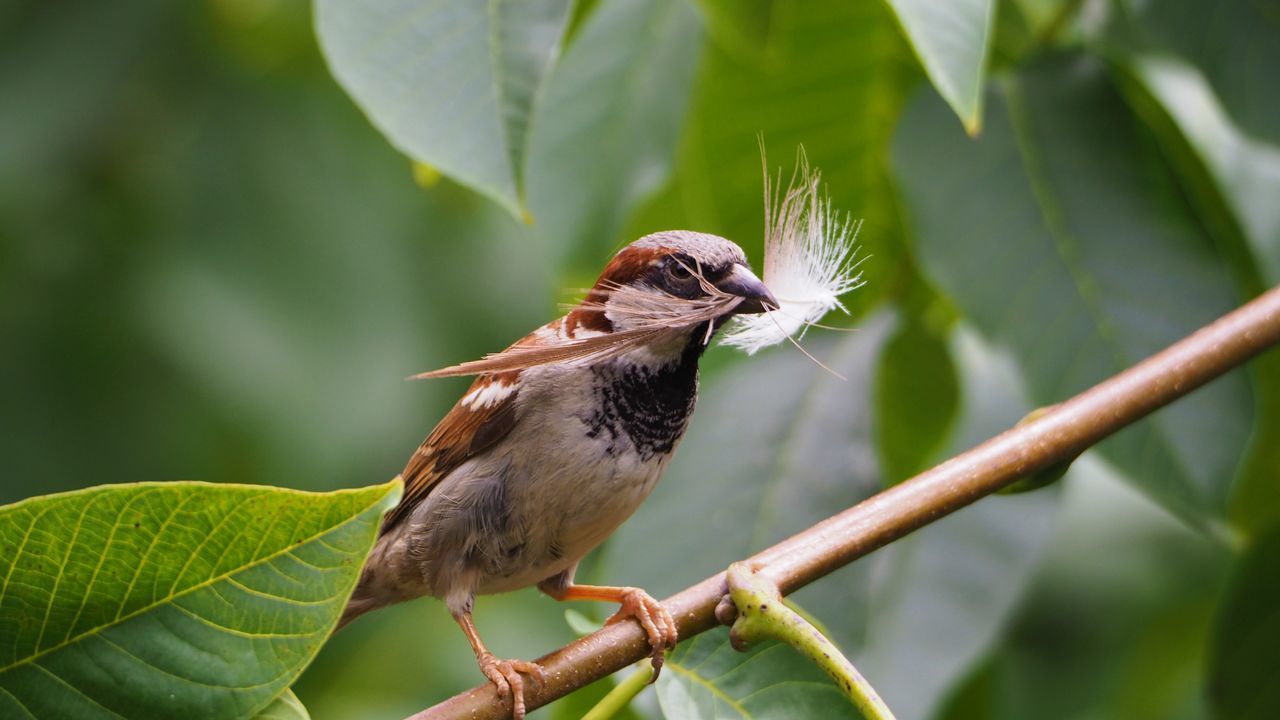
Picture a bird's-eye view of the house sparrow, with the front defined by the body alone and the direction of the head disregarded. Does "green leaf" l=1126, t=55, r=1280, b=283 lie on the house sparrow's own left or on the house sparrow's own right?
on the house sparrow's own left

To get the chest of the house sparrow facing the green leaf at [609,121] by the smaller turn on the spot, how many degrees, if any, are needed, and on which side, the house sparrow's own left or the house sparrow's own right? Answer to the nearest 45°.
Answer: approximately 135° to the house sparrow's own left

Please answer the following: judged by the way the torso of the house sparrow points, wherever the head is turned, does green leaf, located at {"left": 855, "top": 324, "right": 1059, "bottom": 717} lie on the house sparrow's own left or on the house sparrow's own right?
on the house sparrow's own left

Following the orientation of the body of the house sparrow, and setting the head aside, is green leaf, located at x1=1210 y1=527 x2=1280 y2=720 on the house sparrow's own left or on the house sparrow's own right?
on the house sparrow's own left

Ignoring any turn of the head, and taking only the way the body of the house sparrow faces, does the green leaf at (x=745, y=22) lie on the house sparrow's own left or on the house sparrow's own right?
on the house sparrow's own left

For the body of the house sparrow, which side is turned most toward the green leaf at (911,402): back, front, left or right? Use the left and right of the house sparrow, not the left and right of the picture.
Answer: left

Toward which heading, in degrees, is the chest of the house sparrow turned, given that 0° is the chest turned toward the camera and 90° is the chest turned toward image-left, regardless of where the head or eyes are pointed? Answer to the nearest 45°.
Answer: approximately 315°

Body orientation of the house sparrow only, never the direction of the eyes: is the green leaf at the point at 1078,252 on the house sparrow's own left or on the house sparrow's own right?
on the house sparrow's own left
